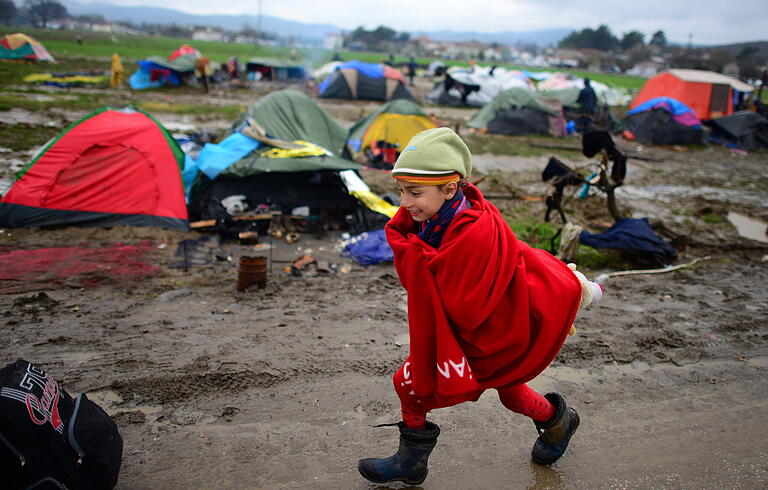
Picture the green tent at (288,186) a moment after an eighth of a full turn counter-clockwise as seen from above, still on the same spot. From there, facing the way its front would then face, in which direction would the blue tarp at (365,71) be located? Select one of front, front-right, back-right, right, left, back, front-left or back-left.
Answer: back-left

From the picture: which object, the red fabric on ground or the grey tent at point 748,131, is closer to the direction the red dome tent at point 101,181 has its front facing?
the red fabric on ground

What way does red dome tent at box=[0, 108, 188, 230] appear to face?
toward the camera

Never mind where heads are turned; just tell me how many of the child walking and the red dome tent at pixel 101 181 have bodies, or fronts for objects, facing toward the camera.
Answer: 1

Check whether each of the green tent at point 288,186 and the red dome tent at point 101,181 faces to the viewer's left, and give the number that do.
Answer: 0

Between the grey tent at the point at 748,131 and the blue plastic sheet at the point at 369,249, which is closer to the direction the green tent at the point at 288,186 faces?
the blue plastic sheet

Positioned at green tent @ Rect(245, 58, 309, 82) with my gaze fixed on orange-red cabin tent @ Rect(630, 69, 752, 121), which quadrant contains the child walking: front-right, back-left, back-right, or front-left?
front-right

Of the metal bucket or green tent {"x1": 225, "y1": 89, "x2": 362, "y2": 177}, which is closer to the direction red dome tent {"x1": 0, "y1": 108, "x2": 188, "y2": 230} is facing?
the metal bucket

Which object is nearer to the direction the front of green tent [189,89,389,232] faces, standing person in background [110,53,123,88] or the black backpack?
the black backpack
